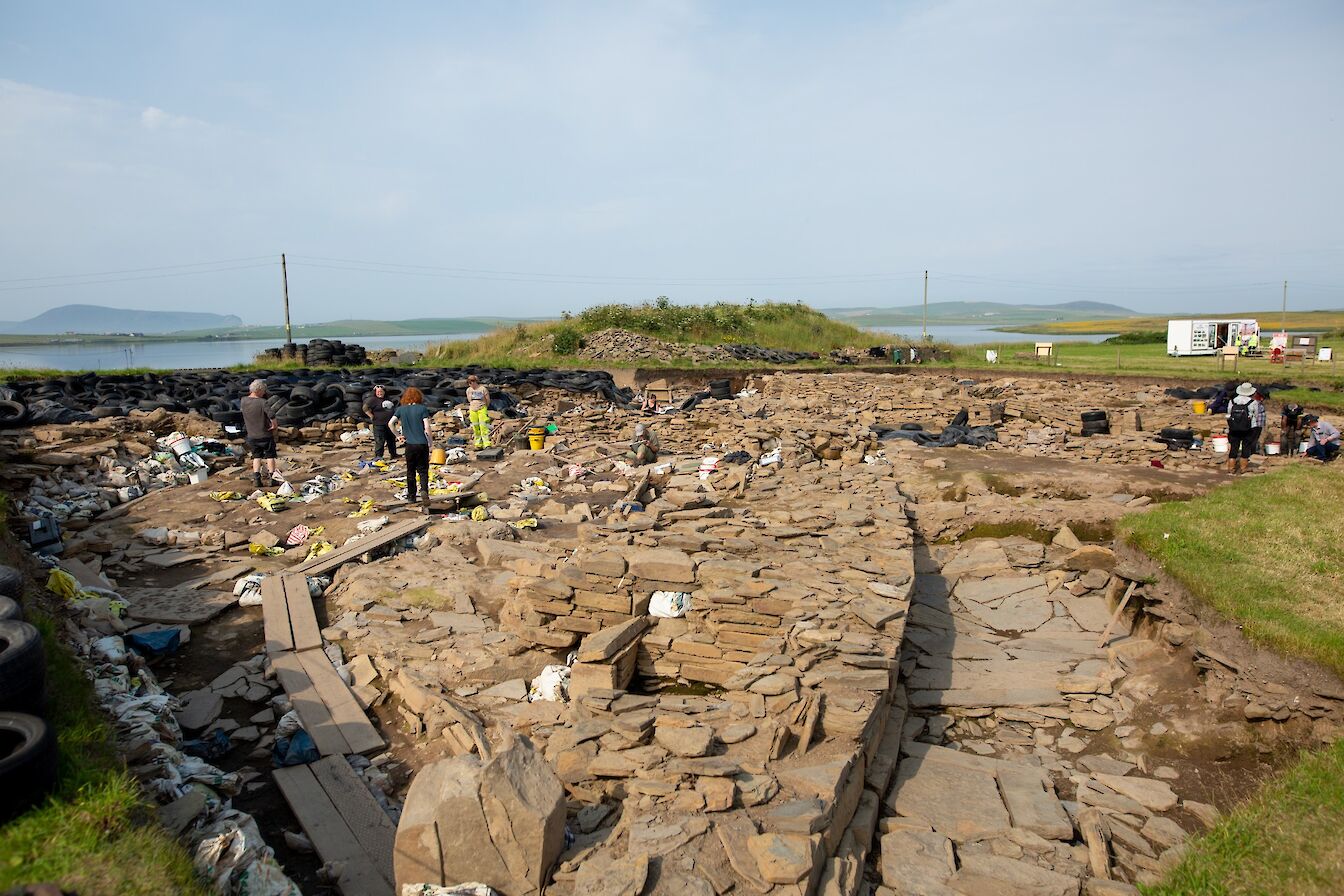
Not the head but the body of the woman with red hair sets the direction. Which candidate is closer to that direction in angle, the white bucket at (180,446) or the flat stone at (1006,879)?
the white bucket

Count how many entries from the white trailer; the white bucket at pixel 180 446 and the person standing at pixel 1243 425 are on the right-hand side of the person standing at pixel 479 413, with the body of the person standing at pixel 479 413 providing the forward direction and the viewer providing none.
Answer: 1

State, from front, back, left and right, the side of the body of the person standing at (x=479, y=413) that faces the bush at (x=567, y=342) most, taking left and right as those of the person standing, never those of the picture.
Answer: back

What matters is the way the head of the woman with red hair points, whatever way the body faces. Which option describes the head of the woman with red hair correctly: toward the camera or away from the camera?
away from the camera

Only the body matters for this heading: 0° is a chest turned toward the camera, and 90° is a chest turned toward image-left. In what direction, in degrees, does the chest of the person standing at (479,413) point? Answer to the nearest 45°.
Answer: approximately 0°

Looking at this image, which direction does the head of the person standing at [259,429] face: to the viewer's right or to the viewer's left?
to the viewer's right

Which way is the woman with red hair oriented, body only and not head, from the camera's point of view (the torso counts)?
away from the camera

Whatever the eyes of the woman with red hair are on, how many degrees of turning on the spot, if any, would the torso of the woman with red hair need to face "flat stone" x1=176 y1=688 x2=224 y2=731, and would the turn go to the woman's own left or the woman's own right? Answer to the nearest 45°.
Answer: approximately 180°

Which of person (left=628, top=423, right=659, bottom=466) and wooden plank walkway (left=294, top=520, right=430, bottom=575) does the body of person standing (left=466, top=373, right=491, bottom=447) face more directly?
the wooden plank walkway
